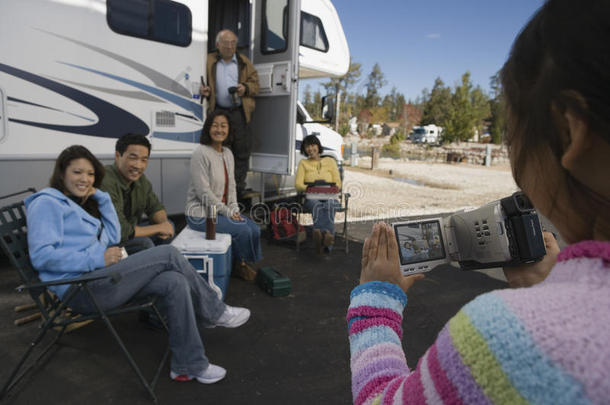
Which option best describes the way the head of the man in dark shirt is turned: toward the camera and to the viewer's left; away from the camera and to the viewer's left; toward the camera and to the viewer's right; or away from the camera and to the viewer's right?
toward the camera and to the viewer's right

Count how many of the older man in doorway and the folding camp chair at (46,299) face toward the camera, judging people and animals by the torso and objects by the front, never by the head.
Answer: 1

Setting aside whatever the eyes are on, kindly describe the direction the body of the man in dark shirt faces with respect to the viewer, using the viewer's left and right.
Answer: facing the viewer and to the right of the viewer

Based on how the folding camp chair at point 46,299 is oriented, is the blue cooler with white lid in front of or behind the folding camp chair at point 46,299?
in front

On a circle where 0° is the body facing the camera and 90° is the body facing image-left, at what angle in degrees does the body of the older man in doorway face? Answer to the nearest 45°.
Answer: approximately 0°

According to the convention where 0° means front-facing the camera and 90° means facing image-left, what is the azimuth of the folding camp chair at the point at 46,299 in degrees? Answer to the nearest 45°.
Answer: approximately 270°

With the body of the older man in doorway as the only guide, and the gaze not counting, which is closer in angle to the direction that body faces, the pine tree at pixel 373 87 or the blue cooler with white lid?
the blue cooler with white lid

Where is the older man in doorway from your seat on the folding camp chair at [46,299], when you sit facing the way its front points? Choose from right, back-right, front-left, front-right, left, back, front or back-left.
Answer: front-left

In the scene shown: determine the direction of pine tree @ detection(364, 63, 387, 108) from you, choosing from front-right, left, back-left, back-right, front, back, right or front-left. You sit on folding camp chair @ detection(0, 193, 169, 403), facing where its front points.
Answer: front-left

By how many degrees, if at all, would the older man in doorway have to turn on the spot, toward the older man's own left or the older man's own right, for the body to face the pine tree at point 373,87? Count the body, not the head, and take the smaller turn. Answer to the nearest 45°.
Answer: approximately 180°

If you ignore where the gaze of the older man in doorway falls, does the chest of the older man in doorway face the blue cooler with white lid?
yes

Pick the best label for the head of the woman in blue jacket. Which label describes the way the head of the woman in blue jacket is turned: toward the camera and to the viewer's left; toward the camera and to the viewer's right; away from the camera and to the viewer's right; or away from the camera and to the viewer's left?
toward the camera and to the viewer's right
